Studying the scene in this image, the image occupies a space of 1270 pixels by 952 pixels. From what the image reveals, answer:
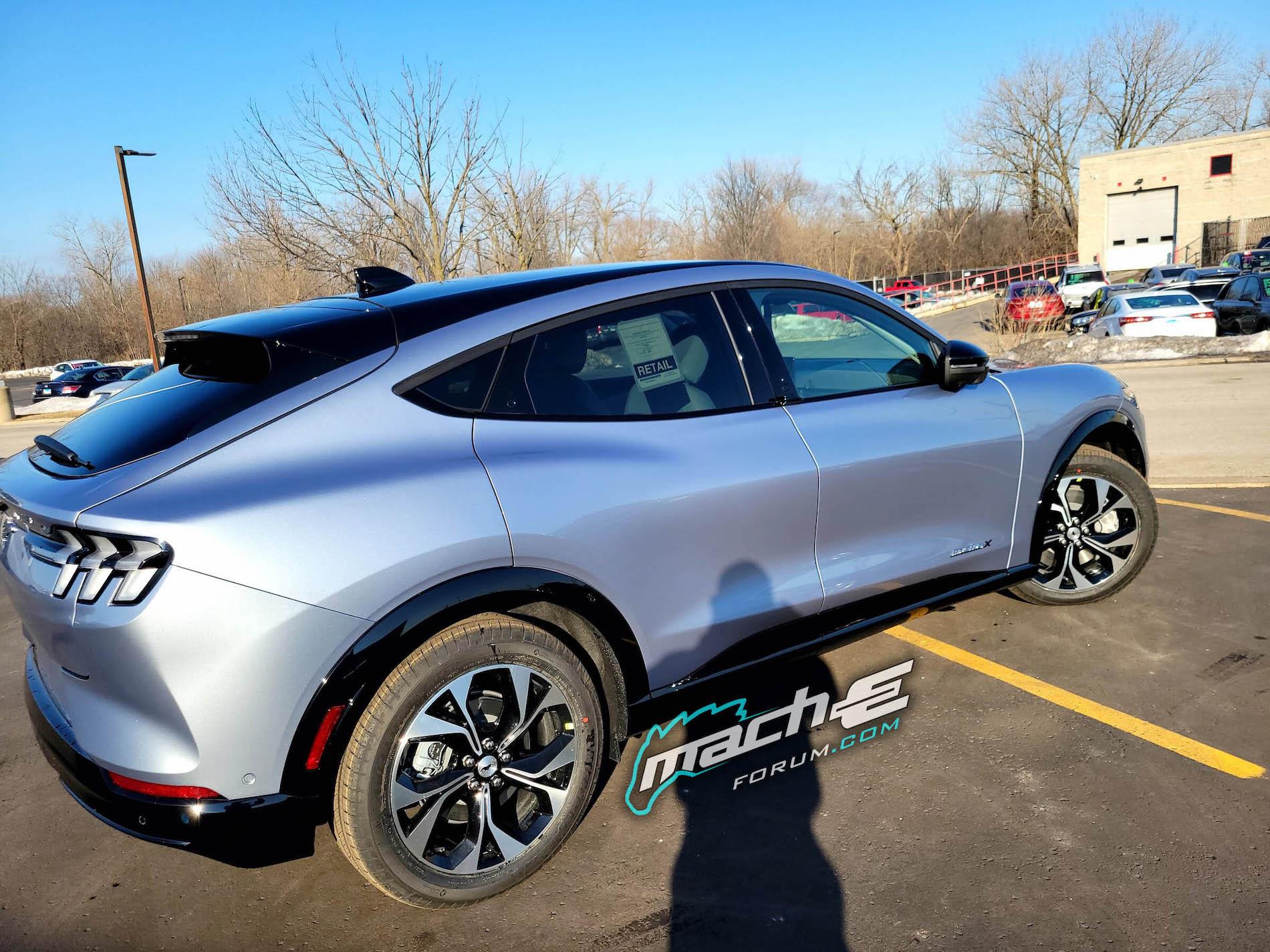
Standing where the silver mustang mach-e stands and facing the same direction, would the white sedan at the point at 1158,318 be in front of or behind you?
in front

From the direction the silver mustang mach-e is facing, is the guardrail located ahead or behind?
ahead

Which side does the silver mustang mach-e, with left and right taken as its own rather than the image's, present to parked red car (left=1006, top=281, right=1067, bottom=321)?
front

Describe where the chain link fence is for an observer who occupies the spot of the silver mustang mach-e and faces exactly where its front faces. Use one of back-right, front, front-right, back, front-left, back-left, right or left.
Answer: front

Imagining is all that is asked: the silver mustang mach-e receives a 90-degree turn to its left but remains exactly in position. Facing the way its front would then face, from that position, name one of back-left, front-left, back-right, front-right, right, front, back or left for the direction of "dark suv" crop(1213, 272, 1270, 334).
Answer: right

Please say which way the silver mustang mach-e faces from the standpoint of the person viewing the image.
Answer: facing away from the viewer and to the right of the viewer

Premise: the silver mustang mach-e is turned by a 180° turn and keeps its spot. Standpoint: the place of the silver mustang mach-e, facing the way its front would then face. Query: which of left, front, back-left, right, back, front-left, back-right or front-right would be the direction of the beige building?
back

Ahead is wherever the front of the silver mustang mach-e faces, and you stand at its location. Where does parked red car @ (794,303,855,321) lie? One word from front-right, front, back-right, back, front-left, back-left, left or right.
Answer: front
